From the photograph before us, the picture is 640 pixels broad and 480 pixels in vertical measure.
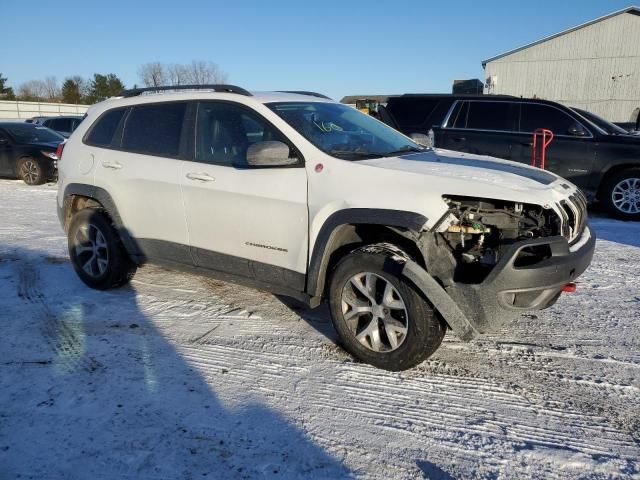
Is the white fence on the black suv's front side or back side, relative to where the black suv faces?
on the back side

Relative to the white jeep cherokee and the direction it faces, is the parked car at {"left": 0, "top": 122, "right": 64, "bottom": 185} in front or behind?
behind

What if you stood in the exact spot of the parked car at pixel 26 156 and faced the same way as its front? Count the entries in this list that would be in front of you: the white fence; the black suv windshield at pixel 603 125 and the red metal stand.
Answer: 2

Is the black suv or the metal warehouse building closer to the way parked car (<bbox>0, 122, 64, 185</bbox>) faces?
the black suv

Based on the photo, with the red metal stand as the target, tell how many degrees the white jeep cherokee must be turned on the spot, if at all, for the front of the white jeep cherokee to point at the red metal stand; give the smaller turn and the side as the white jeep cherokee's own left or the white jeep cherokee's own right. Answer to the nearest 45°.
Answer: approximately 90° to the white jeep cherokee's own left

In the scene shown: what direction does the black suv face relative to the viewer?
to the viewer's right

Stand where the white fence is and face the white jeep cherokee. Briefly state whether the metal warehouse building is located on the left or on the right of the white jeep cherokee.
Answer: left

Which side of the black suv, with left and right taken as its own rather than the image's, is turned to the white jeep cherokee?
right

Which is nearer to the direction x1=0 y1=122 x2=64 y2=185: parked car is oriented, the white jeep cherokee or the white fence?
the white jeep cherokee

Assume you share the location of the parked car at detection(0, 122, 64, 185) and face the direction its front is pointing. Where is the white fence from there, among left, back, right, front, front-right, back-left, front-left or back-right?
back-left
